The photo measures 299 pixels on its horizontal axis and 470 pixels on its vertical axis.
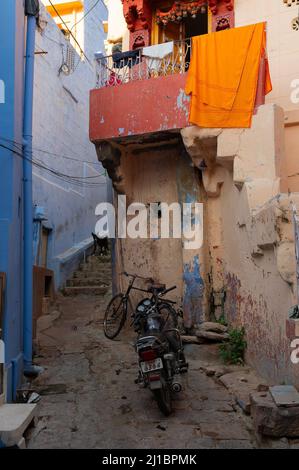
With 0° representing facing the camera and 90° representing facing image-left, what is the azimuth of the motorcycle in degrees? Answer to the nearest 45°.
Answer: approximately 180°

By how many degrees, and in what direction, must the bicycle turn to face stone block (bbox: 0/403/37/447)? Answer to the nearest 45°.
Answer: approximately 45° to its left

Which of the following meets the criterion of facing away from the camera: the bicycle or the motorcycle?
the motorcycle

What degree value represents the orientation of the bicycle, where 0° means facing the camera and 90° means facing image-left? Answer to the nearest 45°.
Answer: approximately 45°

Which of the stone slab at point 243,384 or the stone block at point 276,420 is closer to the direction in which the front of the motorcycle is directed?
the stone slab

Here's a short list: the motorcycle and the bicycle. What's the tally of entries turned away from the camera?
1

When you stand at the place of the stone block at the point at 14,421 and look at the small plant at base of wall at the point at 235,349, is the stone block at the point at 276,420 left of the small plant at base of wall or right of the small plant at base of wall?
right
